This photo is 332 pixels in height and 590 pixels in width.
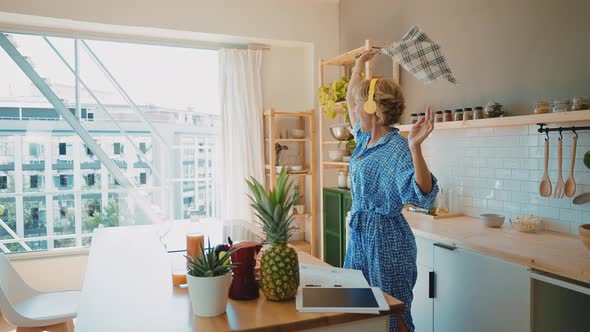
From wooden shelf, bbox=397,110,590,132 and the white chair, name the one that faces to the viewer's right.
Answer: the white chair

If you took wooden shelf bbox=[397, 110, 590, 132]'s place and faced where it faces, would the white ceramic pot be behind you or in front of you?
in front

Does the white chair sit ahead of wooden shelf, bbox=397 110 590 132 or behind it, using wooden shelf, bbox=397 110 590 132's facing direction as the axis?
ahead

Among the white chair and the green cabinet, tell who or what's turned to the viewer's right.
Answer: the white chair

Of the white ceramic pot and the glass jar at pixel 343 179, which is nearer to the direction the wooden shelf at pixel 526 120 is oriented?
the white ceramic pot

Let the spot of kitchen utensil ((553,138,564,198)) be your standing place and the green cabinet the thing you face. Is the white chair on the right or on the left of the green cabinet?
left

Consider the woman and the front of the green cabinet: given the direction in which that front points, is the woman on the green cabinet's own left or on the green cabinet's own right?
on the green cabinet's own left

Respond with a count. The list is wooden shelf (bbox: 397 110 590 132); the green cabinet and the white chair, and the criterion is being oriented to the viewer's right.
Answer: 1

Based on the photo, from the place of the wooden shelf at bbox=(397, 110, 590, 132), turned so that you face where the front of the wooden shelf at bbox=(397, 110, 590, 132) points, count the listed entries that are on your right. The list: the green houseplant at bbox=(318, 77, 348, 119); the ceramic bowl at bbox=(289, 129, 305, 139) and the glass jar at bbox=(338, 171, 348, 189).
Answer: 3

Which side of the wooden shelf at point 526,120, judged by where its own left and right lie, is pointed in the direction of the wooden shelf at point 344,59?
right

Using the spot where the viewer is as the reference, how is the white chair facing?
facing to the right of the viewer

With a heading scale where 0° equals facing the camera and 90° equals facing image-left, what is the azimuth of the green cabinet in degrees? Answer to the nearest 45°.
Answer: approximately 45°
